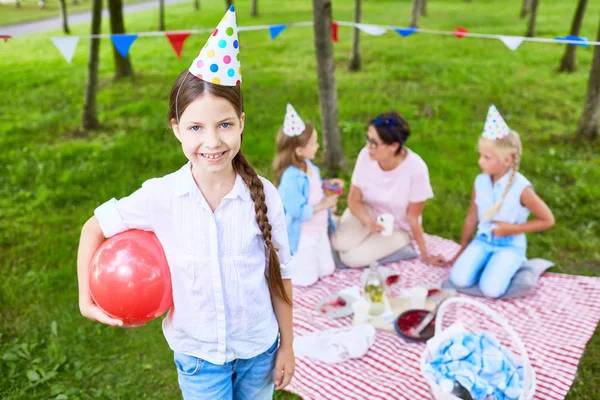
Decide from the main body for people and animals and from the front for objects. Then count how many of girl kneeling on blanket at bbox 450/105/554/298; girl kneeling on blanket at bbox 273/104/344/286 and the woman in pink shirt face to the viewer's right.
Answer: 1

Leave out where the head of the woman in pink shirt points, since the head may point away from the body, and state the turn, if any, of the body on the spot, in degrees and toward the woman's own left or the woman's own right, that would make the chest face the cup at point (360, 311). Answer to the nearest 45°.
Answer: approximately 45° to the woman's own left

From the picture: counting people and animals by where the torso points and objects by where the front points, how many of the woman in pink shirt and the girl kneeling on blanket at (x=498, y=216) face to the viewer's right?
0

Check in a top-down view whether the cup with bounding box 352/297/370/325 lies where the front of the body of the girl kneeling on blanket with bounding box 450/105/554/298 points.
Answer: yes

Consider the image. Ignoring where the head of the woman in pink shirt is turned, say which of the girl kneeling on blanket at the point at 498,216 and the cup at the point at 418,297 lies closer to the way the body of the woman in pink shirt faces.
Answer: the cup

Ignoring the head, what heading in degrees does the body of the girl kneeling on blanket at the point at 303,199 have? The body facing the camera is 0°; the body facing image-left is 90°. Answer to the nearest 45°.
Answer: approximately 270°

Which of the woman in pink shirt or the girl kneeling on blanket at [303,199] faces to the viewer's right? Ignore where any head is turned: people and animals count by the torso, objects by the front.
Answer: the girl kneeling on blanket

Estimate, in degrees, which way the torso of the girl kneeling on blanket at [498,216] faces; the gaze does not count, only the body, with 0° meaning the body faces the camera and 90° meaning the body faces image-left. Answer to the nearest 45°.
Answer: approximately 45°

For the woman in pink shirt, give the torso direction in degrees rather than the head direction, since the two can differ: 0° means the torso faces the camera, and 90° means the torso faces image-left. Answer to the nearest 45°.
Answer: approximately 45°

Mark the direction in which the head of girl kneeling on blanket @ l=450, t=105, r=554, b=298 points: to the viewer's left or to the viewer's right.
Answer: to the viewer's left

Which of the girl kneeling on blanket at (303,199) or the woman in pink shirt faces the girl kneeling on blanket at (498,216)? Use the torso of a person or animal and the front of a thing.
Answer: the girl kneeling on blanket at (303,199)

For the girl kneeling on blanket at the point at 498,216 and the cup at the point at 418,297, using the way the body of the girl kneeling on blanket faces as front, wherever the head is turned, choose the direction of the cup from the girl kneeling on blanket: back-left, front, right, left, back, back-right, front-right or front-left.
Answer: front

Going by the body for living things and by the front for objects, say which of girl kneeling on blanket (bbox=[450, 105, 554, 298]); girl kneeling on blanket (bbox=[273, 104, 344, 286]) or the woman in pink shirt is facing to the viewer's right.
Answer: girl kneeling on blanket (bbox=[273, 104, 344, 286])

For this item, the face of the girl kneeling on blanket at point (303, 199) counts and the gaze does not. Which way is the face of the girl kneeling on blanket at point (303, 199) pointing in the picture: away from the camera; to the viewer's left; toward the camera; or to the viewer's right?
to the viewer's right
